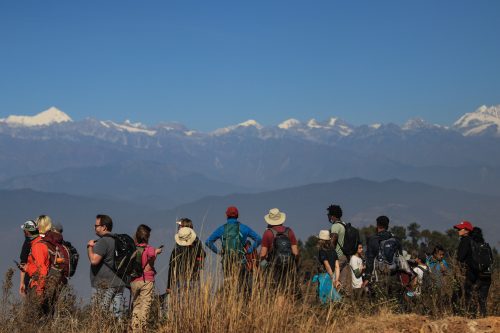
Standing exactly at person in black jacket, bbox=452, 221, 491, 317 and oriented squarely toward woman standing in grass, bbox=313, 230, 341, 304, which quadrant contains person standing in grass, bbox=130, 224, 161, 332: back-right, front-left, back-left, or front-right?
front-left

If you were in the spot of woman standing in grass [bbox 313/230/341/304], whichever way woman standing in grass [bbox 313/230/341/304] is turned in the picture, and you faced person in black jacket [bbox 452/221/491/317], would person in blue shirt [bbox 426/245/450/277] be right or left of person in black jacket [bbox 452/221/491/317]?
left

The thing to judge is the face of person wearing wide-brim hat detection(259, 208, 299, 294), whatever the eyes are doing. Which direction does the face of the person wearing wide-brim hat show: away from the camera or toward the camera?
away from the camera

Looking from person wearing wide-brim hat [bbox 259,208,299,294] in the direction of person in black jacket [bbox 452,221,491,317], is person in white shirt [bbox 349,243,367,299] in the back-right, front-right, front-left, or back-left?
front-left

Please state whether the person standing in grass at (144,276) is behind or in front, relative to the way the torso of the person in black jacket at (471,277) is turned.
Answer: in front

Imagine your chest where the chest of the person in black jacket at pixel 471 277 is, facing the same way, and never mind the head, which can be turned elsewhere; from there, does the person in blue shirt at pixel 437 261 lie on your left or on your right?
on your right

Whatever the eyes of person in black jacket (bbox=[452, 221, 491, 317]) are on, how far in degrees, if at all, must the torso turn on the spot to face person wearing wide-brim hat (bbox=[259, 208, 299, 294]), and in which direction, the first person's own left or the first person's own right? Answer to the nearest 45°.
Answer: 0° — they already face them

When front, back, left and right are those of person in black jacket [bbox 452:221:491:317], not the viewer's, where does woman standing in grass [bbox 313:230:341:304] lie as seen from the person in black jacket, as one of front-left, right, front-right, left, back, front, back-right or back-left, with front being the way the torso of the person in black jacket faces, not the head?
front

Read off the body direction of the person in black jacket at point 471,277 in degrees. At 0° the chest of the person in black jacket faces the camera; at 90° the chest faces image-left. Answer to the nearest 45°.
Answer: approximately 90°

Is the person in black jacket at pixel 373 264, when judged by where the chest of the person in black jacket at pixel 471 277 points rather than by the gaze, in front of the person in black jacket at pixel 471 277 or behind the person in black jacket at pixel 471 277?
in front
